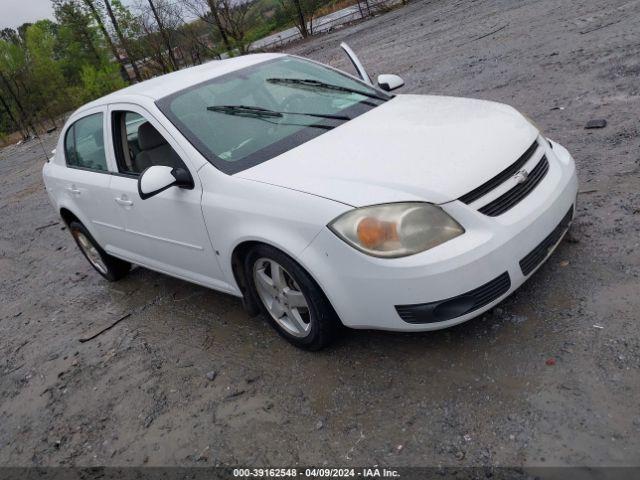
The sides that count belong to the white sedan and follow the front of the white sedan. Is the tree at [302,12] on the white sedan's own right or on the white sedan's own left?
on the white sedan's own left

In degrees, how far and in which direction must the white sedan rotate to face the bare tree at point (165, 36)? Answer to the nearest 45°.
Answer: approximately 135° to its left

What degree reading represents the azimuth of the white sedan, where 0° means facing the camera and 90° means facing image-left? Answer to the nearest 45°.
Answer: approximately 315°

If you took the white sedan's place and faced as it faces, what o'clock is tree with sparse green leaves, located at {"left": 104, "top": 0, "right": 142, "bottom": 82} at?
The tree with sparse green leaves is roughly at 7 o'clock from the white sedan.

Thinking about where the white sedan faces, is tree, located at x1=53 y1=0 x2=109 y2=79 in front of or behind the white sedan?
behind

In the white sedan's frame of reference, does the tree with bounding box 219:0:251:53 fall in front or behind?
behind

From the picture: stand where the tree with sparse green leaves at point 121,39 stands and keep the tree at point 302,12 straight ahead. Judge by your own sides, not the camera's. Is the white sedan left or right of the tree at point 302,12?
right

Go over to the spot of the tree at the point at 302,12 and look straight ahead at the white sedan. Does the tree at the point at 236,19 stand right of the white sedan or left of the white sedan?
right
